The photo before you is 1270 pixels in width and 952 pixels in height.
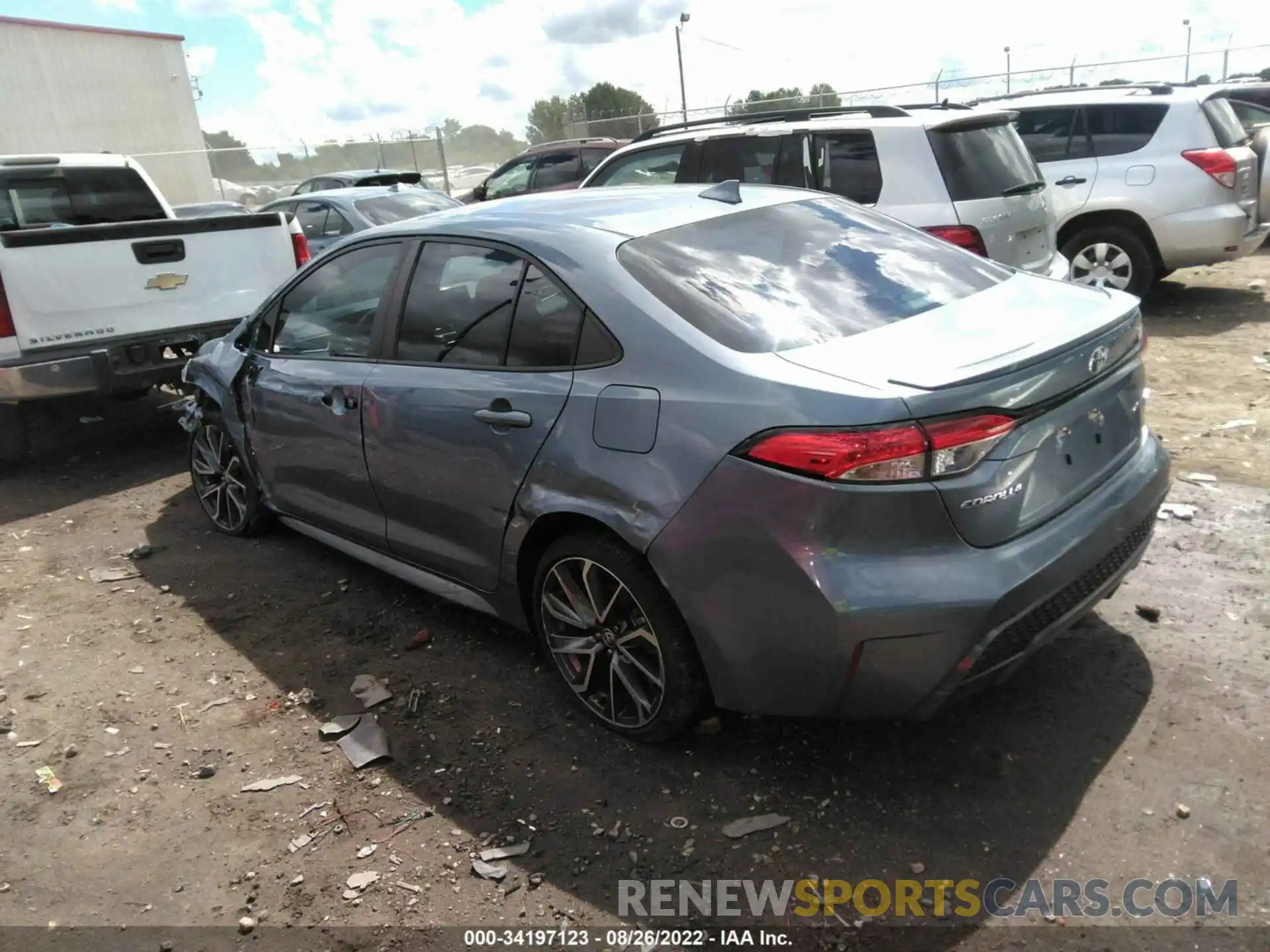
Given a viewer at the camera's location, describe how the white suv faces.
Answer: facing away from the viewer and to the left of the viewer

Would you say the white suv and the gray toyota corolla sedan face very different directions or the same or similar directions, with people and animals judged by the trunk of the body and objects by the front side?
same or similar directions

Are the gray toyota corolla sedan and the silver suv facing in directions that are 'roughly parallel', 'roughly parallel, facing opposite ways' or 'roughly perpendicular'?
roughly parallel

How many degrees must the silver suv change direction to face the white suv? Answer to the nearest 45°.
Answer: approximately 45° to its left

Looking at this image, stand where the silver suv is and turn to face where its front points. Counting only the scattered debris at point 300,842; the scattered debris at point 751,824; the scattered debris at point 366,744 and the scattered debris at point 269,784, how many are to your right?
0

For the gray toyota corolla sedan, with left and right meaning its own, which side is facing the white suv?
right

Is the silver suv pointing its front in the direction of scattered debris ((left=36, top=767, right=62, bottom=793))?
no

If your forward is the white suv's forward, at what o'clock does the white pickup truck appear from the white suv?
The white pickup truck is roughly at 10 o'clock from the white suv.

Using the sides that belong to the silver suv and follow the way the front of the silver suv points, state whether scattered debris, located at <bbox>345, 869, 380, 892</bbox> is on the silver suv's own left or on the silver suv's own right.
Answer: on the silver suv's own left

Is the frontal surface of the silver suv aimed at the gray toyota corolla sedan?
no

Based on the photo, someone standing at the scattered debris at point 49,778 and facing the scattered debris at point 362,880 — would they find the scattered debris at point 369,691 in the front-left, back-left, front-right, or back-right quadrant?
front-left

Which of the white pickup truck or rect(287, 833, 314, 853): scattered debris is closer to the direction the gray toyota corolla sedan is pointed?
the white pickup truck

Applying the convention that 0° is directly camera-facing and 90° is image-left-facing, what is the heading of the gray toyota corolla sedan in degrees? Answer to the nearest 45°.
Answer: approximately 135°

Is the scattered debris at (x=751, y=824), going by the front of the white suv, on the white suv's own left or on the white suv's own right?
on the white suv's own left

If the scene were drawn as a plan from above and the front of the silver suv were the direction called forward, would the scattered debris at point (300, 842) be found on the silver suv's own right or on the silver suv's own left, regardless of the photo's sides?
on the silver suv's own left
